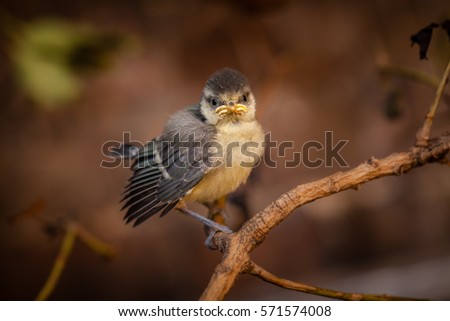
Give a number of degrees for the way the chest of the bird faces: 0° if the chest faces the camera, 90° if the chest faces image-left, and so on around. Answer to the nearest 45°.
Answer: approximately 315°
